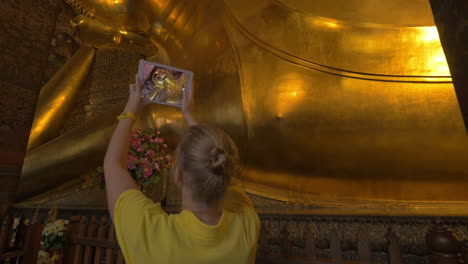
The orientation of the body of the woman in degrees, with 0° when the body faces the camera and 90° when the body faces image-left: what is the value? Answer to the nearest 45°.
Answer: approximately 135°

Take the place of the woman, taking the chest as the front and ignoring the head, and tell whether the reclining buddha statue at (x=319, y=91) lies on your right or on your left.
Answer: on your right

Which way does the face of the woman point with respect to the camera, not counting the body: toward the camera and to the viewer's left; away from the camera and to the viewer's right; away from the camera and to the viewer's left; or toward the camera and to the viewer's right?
away from the camera and to the viewer's left
